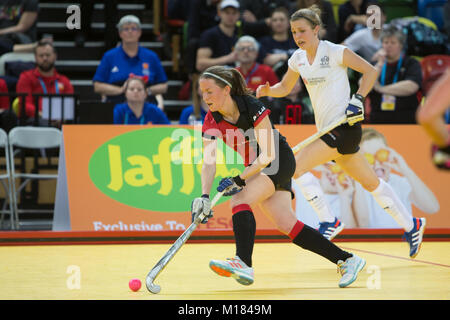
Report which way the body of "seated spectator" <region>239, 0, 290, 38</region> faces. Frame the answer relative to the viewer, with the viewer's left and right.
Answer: facing the viewer

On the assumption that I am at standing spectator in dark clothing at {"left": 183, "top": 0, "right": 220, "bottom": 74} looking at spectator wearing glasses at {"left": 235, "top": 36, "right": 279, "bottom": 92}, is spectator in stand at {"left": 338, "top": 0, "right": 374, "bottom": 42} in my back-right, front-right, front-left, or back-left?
front-left

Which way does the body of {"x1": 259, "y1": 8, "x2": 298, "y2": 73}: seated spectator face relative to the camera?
toward the camera

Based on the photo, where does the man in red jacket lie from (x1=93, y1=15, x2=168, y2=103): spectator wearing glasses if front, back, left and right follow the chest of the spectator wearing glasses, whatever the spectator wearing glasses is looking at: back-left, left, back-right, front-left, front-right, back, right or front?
right

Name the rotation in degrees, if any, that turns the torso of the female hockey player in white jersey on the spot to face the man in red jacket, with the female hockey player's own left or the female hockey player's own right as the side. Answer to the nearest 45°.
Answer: approximately 90° to the female hockey player's own right

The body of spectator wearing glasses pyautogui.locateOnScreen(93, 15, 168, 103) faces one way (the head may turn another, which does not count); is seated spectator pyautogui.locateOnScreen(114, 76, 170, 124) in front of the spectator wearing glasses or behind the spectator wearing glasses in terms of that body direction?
in front

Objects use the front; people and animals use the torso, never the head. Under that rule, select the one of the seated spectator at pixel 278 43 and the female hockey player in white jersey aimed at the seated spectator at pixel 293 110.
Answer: the seated spectator at pixel 278 43

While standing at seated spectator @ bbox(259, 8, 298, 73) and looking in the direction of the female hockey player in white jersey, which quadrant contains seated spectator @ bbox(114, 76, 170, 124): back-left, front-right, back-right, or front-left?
front-right

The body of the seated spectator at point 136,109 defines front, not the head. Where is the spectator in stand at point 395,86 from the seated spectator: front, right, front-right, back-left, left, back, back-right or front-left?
left

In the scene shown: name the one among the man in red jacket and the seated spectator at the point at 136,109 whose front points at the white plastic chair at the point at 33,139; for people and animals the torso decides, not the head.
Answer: the man in red jacket

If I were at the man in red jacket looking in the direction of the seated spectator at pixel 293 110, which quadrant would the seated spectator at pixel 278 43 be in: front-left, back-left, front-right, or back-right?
front-left

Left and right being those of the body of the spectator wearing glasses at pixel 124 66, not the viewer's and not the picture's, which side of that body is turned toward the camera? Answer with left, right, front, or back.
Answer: front

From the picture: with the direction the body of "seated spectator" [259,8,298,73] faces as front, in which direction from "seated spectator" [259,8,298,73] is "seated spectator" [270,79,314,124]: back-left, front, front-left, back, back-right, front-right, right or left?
front

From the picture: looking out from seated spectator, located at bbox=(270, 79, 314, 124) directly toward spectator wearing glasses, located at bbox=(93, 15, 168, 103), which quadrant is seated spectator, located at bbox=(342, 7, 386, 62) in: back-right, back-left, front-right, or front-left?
back-right

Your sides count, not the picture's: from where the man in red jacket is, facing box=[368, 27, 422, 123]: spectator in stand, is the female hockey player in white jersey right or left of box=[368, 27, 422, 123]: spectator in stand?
right
